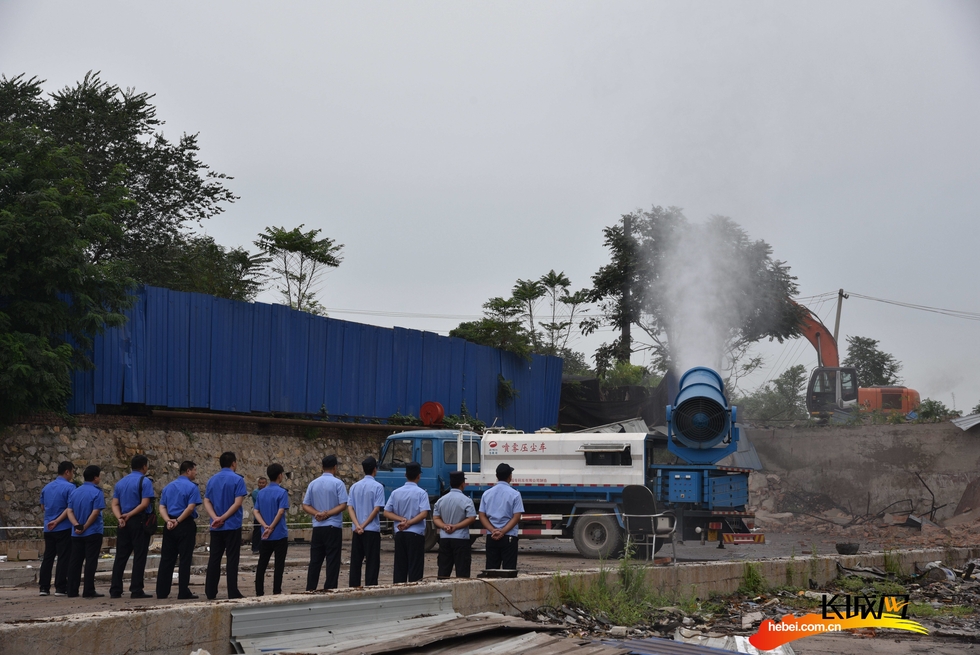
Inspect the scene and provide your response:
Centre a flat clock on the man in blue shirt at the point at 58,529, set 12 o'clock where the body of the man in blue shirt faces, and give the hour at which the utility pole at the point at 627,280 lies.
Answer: The utility pole is roughly at 12 o'clock from the man in blue shirt.

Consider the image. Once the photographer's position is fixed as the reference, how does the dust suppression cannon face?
facing away from the viewer

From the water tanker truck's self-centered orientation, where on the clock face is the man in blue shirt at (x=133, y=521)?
The man in blue shirt is roughly at 10 o'clock from the water tanker truck.

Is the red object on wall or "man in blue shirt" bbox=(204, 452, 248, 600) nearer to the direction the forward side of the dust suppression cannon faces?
the red object on wall

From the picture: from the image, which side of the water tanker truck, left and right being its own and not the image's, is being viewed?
left

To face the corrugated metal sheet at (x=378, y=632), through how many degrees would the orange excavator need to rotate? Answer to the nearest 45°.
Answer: approximately 90° to its left

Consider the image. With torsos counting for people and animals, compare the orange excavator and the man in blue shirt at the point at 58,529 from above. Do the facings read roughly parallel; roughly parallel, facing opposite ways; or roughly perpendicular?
roughly perpendicular

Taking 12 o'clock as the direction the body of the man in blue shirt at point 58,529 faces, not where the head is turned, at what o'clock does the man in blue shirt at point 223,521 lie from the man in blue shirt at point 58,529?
the man in blue shirt at point 223,521 is roughly at 3 o'clock from the man in blue shirt at point 58,529.

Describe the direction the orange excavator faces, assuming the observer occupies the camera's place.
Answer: facing to the left of the viewer

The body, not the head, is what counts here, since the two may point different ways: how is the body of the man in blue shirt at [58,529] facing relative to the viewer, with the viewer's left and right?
facing away from the viewer and to the right of the viewer
